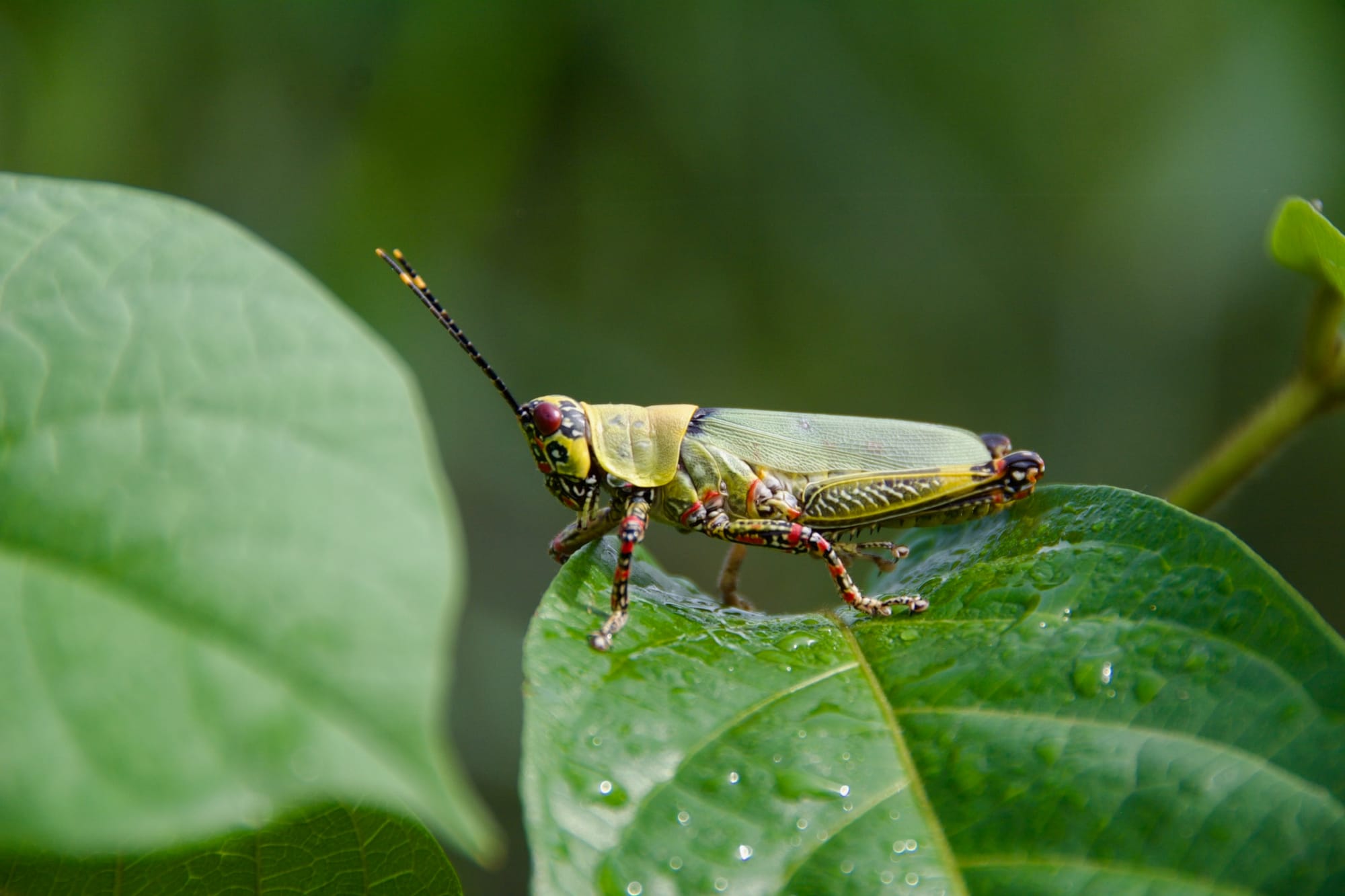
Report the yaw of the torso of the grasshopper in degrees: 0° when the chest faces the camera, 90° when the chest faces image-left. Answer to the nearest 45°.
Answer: approximately 90°

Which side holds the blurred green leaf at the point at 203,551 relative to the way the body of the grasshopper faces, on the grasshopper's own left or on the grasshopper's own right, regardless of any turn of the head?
on the grasshopper's own left
